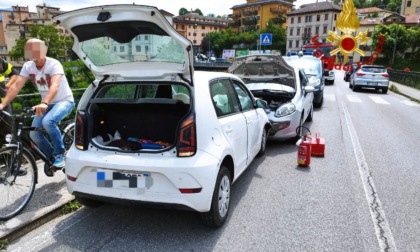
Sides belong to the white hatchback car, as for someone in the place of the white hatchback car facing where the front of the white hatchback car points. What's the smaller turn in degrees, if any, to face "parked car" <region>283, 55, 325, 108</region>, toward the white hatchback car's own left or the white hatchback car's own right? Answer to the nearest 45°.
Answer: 0° — it already faces it

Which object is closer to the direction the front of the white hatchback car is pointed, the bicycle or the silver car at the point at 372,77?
the silver car

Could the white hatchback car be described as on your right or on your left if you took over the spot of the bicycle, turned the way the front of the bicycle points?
on your left

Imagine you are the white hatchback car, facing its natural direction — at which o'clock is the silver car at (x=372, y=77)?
The silver car is roughly at 12 o'clock from the white hatchback car.

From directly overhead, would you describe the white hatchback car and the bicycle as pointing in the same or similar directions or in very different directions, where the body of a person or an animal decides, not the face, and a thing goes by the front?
very different directions

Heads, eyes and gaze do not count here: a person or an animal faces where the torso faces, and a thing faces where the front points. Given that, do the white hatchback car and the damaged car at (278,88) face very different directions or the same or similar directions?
very different directions

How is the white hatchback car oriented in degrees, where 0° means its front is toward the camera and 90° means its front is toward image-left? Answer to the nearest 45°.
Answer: approximately 225°

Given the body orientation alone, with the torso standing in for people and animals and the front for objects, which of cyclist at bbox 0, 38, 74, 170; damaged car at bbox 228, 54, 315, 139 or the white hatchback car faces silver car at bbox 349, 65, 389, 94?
the white hatchback car

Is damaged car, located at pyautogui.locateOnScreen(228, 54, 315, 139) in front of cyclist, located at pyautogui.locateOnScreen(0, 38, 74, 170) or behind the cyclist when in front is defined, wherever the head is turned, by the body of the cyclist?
behind
